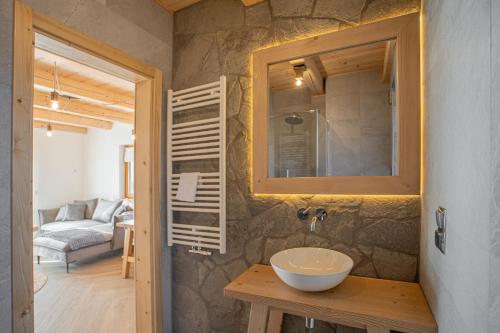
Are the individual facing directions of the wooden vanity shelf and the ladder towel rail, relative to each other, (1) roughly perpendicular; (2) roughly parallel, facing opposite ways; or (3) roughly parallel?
roughly parallel

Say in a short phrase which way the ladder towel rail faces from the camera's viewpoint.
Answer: facing the viewer and to the left of the viewer

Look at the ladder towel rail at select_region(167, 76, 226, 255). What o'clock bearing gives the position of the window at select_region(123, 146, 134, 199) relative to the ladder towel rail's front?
The window is roughly at 4 o'clock from the ladder towel rail.

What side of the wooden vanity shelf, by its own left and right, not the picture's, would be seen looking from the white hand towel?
right

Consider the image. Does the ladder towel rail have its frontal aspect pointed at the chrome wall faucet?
no

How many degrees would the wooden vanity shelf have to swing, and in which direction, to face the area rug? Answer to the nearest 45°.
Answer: approximately 90° to its right

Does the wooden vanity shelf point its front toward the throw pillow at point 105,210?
no

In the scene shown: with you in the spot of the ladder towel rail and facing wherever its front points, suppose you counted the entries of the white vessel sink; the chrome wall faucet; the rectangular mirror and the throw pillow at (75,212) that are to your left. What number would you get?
3

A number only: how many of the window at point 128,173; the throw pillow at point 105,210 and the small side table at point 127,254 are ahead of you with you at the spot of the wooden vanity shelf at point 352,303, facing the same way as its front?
0

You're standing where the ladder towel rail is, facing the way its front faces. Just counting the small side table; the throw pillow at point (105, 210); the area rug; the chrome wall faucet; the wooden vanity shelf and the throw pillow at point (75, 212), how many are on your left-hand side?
2

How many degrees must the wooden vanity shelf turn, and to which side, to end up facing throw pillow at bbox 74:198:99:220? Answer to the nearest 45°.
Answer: approximately 135° to its right

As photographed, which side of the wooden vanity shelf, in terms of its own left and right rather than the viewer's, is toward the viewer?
front

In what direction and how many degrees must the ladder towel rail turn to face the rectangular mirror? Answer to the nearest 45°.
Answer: approximately 90° to its left

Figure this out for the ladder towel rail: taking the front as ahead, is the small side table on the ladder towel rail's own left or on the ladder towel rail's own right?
on the ladder towel rail's own right

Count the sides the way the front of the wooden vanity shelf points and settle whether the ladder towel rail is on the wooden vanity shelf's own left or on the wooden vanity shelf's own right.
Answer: on the wooden vanity shelf's own right

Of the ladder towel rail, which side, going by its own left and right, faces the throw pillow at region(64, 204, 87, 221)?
right

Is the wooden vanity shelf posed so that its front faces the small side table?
no

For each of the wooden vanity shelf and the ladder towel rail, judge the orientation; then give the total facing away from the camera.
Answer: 0
